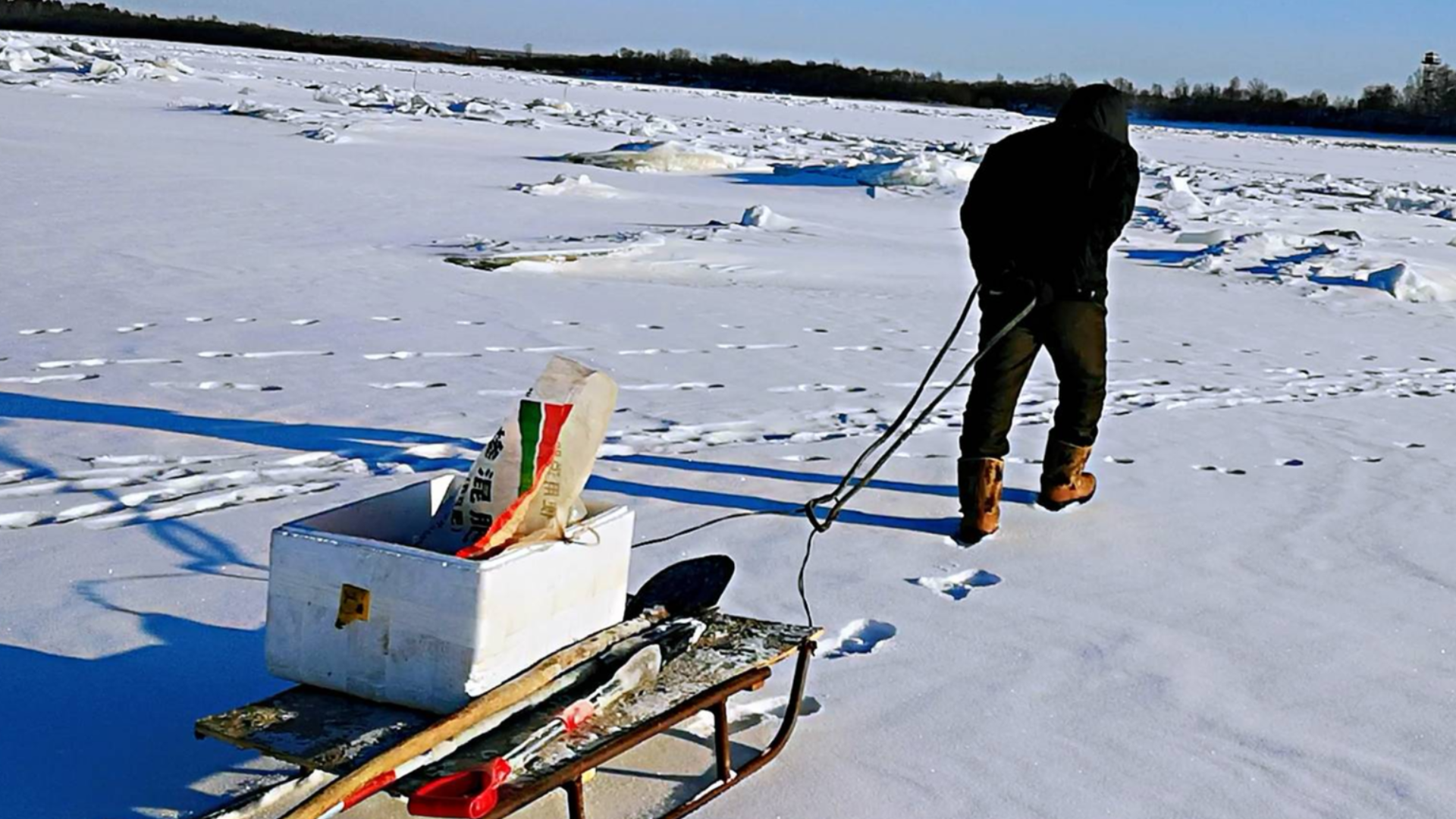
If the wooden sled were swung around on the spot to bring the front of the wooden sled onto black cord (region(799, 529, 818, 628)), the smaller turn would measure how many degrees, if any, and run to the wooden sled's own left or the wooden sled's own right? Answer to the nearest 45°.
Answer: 0° — it already faces it

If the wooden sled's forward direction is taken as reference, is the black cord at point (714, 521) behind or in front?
in front

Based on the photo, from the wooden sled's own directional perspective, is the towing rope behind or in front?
in front

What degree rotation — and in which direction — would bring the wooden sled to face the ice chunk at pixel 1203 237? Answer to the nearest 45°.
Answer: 0° — it already faces it

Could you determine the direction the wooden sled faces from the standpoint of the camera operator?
facing away from the viewer and to the right of the viewer

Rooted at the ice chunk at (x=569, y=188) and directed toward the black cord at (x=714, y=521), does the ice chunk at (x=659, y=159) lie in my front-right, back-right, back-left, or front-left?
back-left

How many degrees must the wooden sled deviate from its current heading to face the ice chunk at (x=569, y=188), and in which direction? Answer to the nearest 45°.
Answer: approximately 45° to its left
